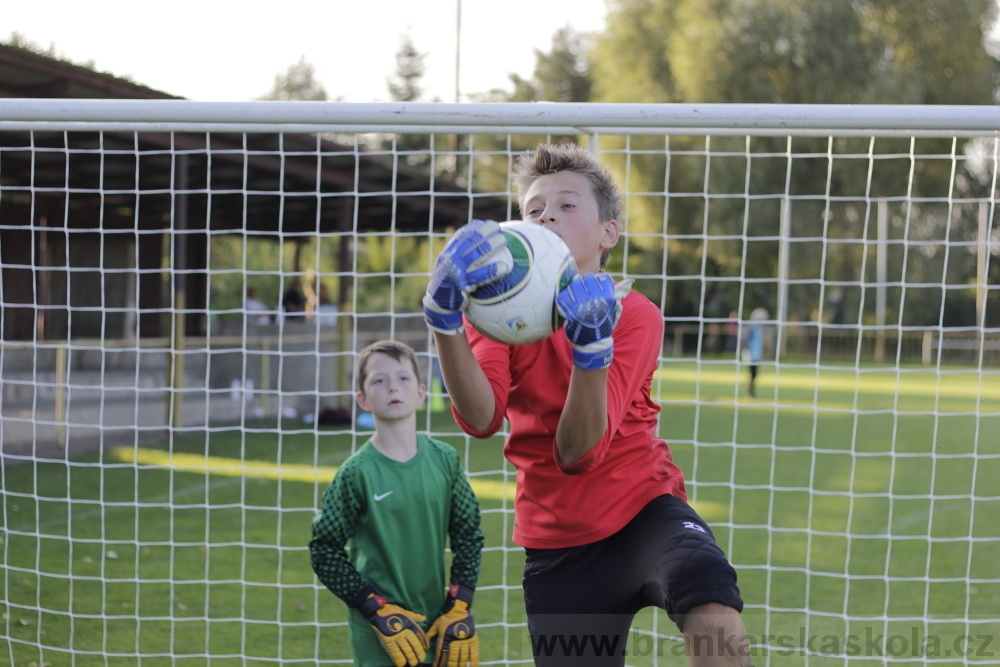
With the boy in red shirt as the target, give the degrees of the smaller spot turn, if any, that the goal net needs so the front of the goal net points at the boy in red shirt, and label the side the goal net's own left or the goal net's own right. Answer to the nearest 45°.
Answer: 0° — it already faces them

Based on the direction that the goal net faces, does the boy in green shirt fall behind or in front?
in front

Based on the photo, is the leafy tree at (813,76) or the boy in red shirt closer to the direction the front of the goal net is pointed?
the boy in red shirt

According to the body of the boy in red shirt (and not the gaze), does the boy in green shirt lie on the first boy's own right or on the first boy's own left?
on the first boy's own right

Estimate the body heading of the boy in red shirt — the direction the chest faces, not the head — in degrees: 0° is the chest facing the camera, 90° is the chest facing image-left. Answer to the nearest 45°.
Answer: approximately 45°
